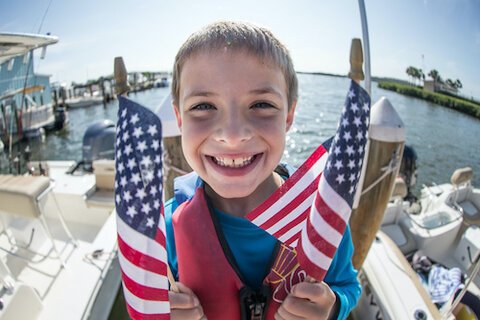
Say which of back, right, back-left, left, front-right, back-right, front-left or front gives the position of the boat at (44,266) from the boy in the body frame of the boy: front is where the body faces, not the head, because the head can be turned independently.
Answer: back-right

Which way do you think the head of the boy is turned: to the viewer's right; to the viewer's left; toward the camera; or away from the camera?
toward the camera

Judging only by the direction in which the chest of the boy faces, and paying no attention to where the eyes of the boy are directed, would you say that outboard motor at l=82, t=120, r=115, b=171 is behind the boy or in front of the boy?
behind

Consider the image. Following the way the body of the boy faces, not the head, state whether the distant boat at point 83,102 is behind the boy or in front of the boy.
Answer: behind

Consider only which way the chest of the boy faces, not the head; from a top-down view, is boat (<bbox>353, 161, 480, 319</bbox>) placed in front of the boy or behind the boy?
behind

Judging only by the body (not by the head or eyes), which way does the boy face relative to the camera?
toward the camera
